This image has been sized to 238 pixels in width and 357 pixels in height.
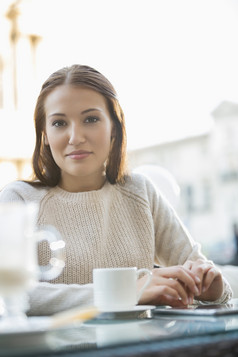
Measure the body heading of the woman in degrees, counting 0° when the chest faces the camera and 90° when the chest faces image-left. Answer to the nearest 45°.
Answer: approximately 0°

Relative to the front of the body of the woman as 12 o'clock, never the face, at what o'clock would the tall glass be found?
The tall glass is roughly at 12 o'clock from the woman.

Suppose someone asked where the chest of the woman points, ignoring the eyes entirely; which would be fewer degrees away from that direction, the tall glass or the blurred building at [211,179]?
the tall glass

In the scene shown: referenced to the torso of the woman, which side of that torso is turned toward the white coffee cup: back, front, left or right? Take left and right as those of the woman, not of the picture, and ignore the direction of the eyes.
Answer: front

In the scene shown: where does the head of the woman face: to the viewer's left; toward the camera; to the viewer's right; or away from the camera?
toward the camera

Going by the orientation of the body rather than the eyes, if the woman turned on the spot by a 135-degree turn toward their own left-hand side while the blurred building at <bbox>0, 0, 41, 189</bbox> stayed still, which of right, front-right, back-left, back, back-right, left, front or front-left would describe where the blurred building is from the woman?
front-left

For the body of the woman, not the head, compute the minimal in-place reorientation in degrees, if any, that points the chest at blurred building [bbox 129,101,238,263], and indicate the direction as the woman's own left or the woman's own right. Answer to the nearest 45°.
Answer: approximately 180°

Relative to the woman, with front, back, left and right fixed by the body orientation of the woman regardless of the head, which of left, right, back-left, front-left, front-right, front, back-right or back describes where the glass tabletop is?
front
